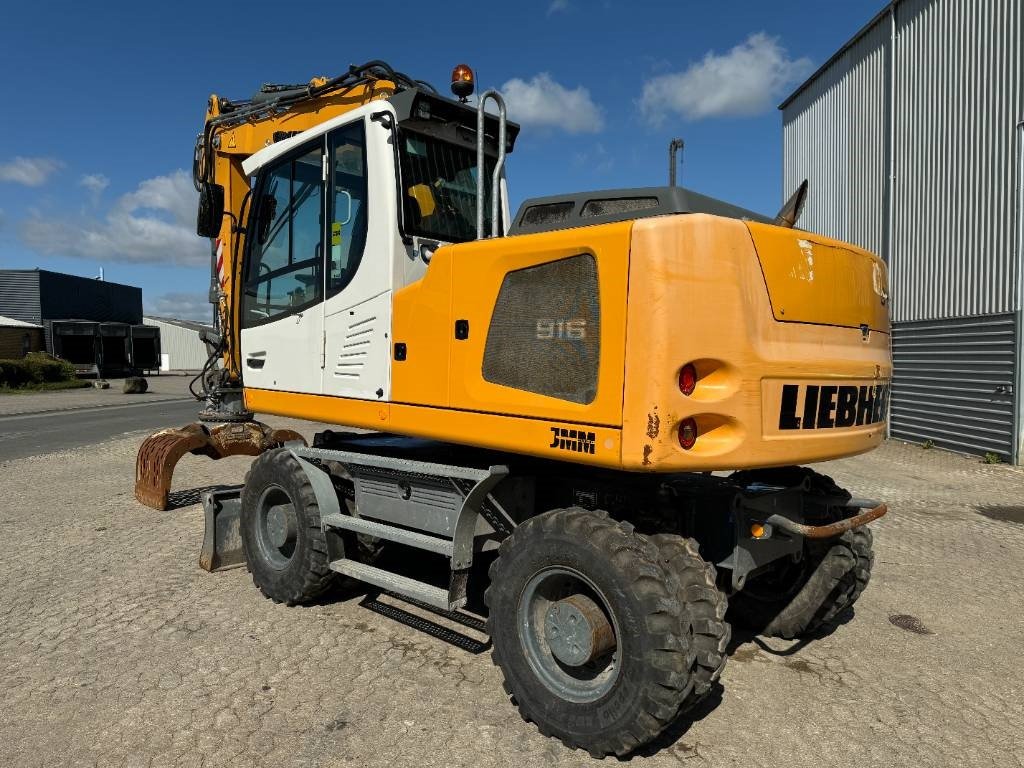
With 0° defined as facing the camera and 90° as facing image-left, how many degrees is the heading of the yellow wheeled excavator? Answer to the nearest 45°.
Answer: approximately 135°

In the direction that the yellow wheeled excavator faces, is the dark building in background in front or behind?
in front

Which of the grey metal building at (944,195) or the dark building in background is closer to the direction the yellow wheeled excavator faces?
the dark building in background

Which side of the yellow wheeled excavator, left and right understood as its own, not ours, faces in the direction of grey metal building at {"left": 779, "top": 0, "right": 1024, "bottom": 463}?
right
